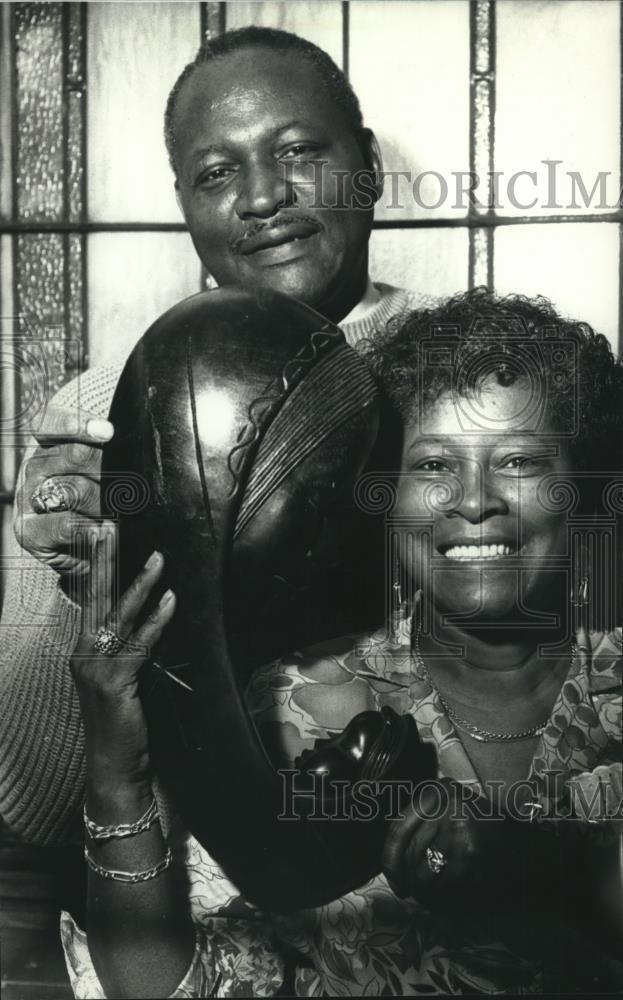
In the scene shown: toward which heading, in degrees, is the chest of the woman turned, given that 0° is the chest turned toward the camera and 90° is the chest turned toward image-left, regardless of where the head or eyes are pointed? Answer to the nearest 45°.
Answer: approximately 0°
